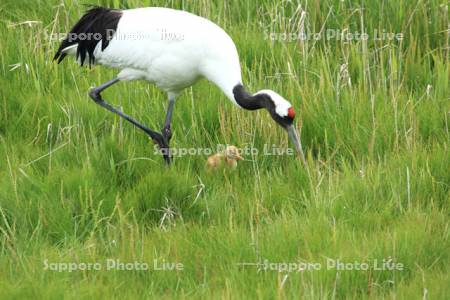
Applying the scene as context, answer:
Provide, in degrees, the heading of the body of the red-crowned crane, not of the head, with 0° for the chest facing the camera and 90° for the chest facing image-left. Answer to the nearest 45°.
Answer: approximately 270°

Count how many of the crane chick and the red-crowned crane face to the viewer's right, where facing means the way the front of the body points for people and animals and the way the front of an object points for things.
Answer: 2

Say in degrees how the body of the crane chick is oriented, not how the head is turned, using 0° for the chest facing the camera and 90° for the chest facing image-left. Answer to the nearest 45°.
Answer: approximately 270°
